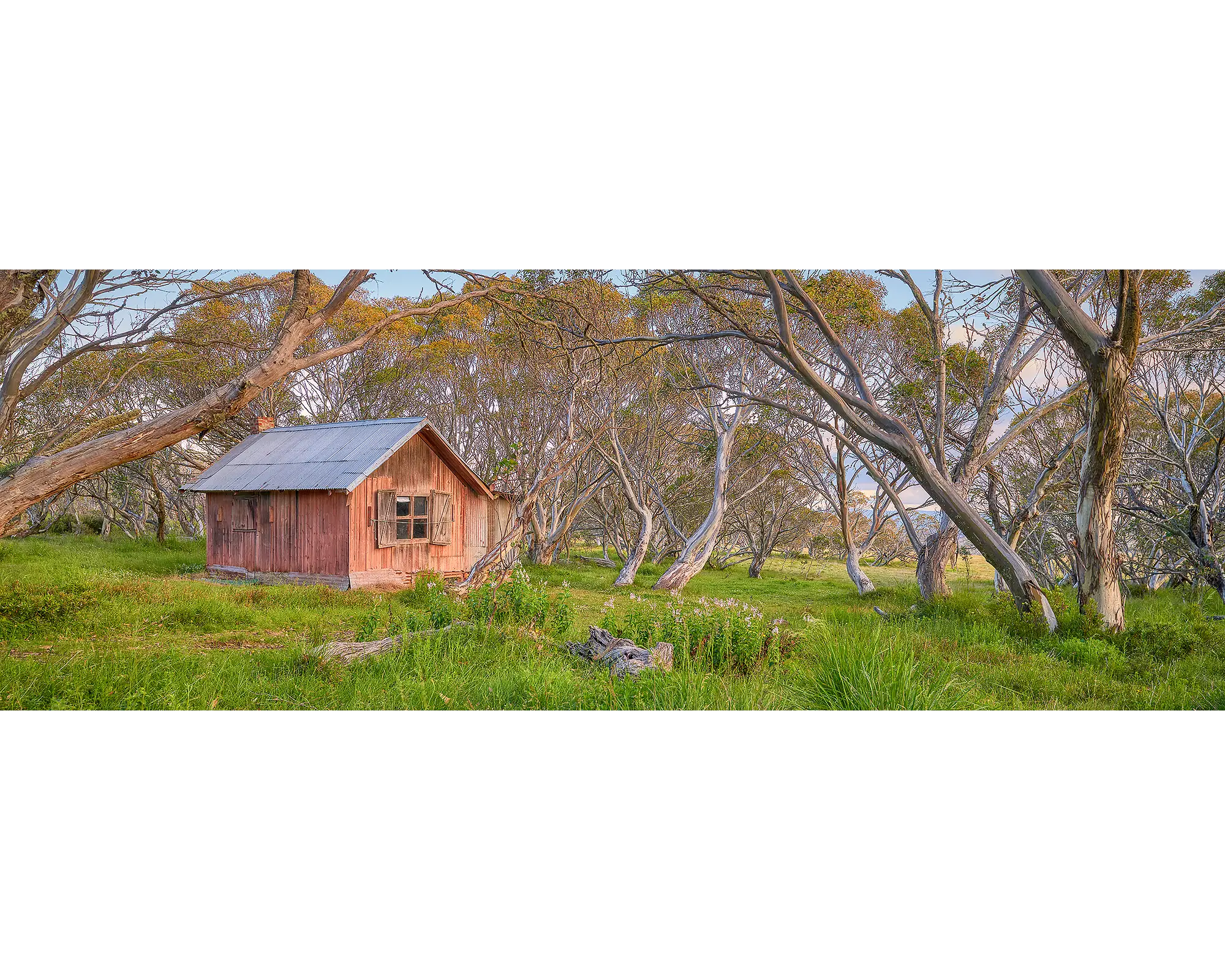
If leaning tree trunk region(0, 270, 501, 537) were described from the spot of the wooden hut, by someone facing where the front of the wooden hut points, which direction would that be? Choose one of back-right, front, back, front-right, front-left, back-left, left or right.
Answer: front-right

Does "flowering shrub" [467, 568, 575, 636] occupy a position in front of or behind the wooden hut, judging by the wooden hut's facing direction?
in front

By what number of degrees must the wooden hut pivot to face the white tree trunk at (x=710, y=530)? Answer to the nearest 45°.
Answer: approximately 45° to its left

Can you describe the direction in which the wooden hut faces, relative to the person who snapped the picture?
facing the viewer and to the right of the viewer

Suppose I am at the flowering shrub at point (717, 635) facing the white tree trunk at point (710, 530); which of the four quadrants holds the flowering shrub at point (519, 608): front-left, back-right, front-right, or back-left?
front-left

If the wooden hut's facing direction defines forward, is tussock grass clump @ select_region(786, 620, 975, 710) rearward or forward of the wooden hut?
forward
